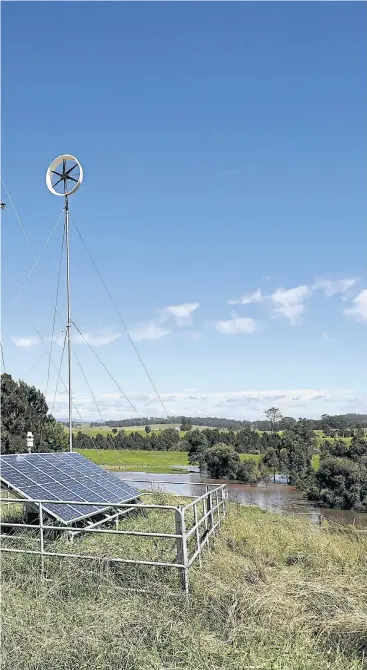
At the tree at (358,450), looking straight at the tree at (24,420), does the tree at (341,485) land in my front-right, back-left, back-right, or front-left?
front-left

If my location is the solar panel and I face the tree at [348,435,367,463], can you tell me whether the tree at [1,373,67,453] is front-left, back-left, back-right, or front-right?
front-left

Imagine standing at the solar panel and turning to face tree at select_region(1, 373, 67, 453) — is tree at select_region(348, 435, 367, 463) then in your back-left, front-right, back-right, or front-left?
front-right

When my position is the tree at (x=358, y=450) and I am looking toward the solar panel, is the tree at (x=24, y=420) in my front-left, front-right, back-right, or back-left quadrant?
front-right

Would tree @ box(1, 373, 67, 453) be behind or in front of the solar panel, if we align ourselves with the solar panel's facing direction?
behind
